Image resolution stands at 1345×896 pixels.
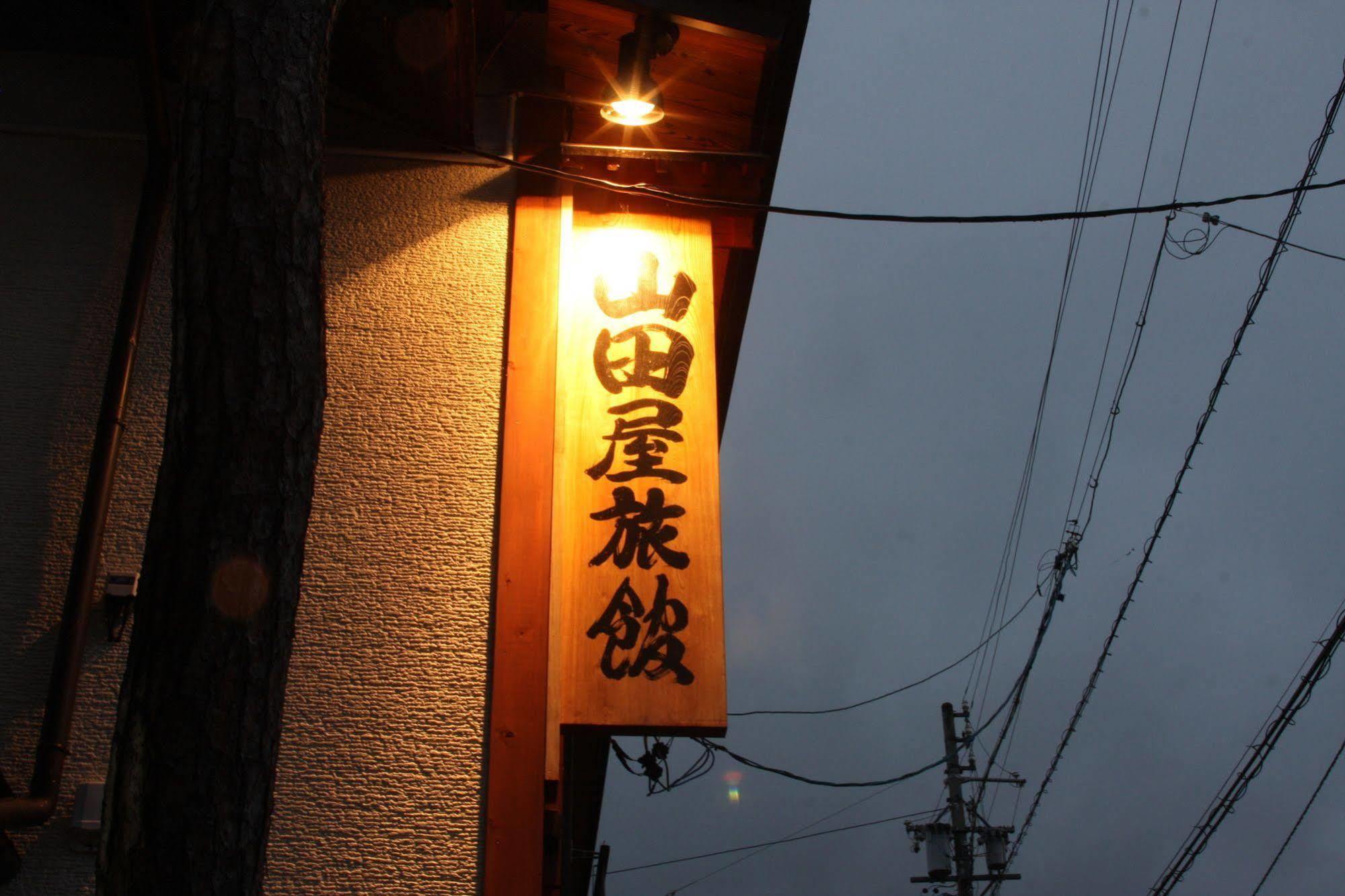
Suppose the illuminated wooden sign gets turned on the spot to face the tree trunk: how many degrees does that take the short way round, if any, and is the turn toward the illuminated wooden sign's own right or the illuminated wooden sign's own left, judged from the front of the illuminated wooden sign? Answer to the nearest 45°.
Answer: approximately 45° to the illuminated wooden sign's own right

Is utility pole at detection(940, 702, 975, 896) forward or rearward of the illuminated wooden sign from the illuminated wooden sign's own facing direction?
rearward

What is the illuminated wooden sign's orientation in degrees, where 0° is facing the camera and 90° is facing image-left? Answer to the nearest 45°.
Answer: approximately 0°

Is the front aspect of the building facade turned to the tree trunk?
yes

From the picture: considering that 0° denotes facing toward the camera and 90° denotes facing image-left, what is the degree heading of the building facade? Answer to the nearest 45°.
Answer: approximately 0°

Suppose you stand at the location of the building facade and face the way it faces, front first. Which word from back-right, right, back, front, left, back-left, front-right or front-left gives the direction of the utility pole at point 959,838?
back-left
